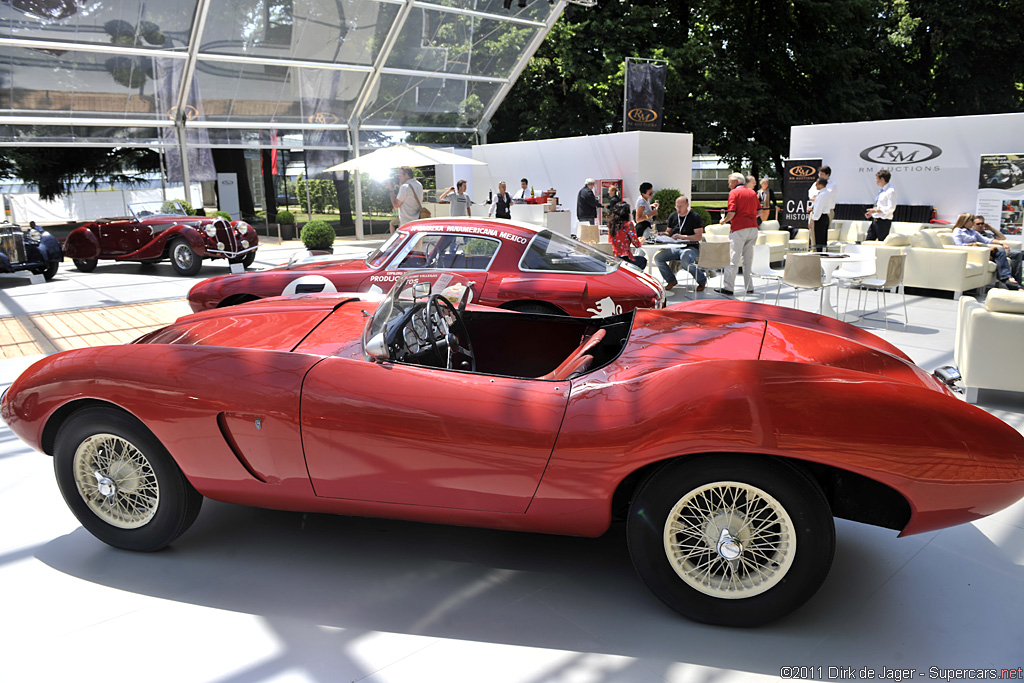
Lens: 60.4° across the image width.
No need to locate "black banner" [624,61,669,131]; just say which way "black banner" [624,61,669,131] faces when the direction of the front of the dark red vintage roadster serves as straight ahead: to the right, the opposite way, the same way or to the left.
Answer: to the right

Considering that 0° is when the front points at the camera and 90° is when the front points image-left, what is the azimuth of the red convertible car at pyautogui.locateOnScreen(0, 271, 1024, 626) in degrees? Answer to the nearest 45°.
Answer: approximately 90°

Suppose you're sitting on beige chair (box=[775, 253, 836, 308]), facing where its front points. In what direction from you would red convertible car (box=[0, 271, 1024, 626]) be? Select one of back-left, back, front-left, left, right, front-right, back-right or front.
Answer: back

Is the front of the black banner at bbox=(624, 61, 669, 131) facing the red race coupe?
yes

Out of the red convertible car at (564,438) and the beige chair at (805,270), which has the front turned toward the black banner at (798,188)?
the beige chair

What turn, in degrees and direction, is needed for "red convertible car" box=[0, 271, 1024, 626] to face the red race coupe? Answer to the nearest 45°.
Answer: approximately 90° to its right

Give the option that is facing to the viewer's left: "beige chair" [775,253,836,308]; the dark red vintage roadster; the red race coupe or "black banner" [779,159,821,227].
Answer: the red race coupe

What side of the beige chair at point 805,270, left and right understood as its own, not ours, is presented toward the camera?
back

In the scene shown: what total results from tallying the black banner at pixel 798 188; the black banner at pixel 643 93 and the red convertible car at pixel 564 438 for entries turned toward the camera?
2

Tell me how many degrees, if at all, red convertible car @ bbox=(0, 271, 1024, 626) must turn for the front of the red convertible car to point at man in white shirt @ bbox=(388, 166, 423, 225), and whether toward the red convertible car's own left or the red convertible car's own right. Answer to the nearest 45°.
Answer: approximately 90° to the red convertible car's own right

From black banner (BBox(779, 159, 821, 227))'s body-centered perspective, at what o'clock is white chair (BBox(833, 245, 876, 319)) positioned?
The white chair is roughly at 12 o'clock from the black banner.
